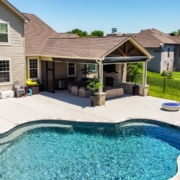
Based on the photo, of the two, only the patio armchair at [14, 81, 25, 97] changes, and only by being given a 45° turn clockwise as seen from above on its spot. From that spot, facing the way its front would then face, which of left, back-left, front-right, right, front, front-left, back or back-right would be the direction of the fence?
left

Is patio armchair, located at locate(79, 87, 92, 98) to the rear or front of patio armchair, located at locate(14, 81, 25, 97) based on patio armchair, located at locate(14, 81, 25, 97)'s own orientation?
to the front

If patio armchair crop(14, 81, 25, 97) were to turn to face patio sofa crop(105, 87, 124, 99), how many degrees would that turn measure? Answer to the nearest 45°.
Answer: approximately 45° to its left

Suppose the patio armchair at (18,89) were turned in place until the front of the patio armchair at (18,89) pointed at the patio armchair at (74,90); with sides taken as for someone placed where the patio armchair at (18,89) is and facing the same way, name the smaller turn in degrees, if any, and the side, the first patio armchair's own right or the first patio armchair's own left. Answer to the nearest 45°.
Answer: approximately 45° to the first patio armchair's own left

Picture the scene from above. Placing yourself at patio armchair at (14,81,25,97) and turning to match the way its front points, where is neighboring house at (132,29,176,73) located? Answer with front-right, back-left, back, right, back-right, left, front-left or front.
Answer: left
